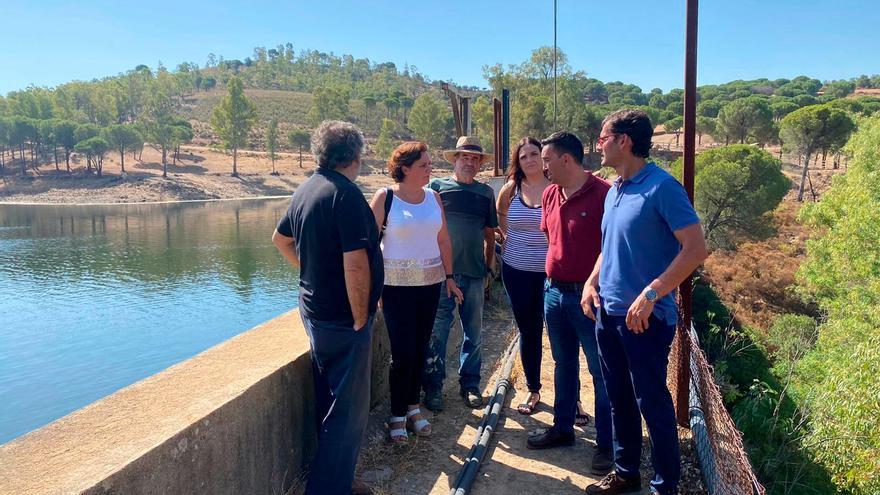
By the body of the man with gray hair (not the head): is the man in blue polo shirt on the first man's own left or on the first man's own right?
on the first man's own right

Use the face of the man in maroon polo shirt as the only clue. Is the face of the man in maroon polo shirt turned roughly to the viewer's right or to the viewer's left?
to the viewer's left

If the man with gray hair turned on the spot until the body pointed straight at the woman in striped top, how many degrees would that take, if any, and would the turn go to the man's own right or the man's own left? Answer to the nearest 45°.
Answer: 0° — they already face them

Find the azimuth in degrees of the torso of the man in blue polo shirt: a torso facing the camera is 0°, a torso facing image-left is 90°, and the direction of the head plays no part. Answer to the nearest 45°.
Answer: approximately 45°

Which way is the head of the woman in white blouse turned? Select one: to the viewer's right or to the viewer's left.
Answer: to the viewer's right

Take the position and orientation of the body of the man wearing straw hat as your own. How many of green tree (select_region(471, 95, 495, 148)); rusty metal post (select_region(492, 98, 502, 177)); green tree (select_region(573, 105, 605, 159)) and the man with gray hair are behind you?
3

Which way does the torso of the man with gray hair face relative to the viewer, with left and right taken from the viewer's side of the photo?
facing away from the viewer and to the right of the viewer

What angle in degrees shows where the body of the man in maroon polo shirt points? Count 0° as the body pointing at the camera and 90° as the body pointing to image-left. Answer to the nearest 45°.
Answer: approximately 45°

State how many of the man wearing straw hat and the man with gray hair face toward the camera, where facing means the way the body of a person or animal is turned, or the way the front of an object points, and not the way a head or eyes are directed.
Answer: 1
